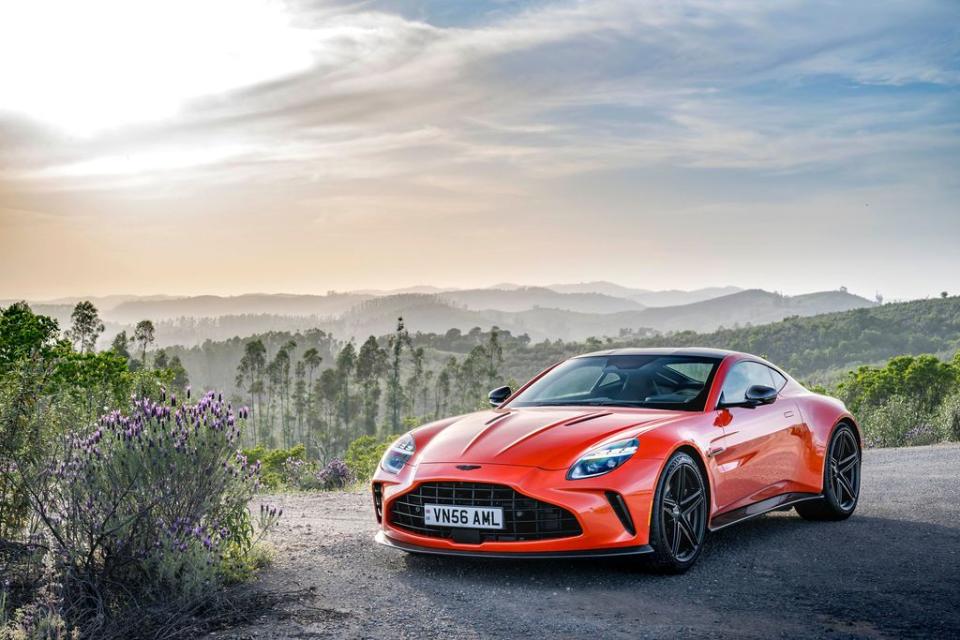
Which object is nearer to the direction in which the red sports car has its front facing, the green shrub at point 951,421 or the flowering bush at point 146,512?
the flowering bush

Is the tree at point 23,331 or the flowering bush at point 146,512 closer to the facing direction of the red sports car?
the flowering bush

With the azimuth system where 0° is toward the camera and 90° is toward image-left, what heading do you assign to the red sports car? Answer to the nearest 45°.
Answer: approximately 45°

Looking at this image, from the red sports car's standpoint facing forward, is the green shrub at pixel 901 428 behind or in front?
behind

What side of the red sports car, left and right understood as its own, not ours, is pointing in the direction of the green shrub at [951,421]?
back

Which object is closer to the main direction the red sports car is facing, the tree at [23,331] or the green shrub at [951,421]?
the tree

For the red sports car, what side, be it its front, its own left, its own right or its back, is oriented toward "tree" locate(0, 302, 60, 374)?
right

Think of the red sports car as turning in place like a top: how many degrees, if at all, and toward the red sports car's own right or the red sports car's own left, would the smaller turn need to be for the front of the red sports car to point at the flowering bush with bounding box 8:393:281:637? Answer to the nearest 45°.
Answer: approximately 45° to the red sports car's own right
